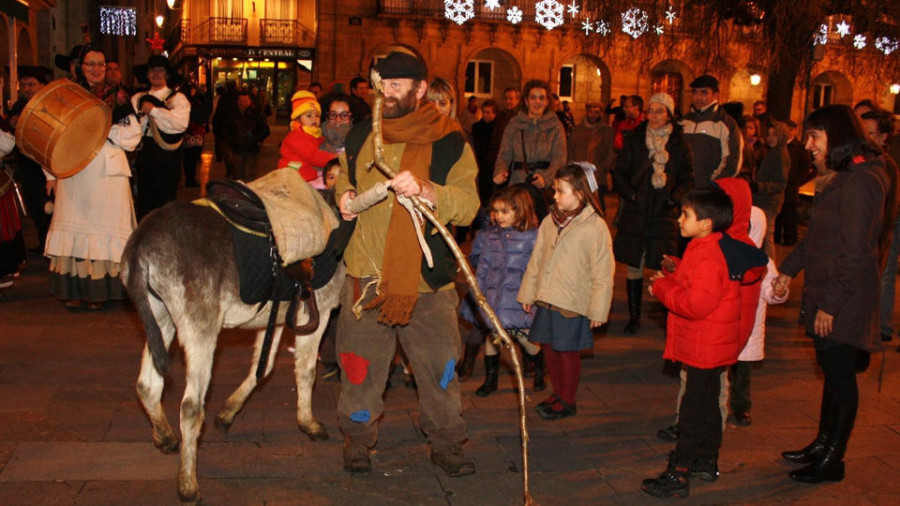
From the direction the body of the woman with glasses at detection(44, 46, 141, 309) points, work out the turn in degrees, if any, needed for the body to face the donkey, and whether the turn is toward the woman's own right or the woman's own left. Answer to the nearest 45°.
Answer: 0° — they already face it

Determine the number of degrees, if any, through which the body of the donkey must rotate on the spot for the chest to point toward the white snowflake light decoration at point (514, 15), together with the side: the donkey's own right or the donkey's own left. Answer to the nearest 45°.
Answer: approximately 45° to the donkey's own left

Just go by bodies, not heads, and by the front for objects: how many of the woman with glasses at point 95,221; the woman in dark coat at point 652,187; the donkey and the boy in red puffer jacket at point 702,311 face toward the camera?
2

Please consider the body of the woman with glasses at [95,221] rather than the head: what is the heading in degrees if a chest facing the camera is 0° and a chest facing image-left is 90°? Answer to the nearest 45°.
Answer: approximately 0°

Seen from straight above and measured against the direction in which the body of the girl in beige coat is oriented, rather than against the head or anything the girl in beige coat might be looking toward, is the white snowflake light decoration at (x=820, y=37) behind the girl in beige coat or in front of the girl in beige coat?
behind

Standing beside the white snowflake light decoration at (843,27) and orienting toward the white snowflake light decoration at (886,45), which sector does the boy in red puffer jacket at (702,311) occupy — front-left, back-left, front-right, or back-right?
back-right

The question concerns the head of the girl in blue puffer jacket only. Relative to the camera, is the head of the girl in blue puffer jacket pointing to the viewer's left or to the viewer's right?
to the viewer's left

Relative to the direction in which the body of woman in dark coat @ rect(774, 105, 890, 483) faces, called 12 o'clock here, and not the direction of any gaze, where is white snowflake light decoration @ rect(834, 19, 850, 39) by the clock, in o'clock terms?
The white snowflake light decoration is roughly at 3 o'clock from the woman in dark coat.

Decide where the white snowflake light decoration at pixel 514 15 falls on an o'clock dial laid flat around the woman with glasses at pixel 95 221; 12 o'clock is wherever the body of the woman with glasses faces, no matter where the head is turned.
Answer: The white snowflake light decoration is roughly at 7 o'clock from the woman with glasses.

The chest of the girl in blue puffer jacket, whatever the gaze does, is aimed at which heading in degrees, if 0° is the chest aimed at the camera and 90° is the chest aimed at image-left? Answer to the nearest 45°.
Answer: approximately 45°

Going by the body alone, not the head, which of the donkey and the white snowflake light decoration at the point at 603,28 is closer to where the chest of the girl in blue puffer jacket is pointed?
the donkey

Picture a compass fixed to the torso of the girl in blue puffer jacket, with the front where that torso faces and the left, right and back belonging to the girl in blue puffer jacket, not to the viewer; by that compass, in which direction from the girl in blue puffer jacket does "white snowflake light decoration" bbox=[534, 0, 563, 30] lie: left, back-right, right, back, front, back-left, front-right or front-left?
back-right

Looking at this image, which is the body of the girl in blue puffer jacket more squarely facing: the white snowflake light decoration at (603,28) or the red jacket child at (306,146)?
the red jacket child
